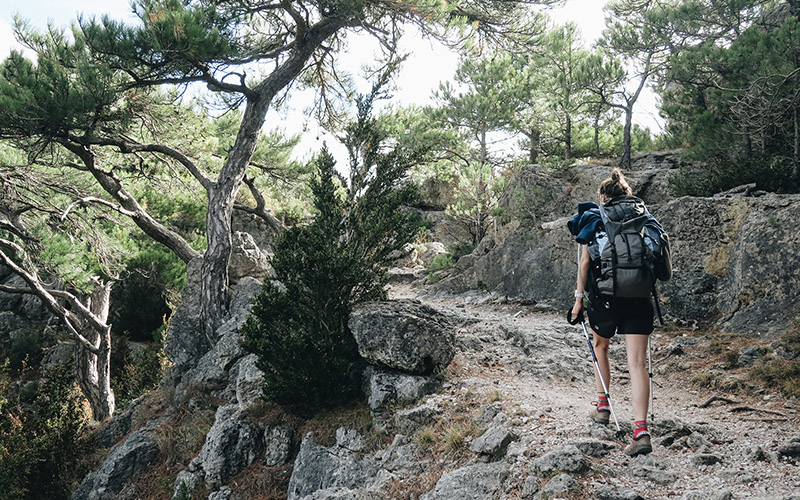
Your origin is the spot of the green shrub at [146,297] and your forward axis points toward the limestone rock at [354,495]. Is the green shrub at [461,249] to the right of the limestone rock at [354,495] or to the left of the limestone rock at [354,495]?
left

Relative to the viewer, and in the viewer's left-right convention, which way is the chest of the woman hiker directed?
facing away from the viewer and to the left of the viewer

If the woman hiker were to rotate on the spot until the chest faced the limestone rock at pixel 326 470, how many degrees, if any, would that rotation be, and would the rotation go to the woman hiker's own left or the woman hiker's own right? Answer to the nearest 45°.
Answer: approximately 135° to the woman hiker's own left

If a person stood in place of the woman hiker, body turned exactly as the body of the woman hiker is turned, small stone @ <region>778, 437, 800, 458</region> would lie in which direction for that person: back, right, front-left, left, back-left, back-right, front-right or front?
back-right

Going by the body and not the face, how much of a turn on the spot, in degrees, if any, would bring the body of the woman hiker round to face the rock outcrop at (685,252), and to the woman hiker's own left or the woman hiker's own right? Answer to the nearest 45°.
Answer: approximately 45° to the woman hiker's own right
